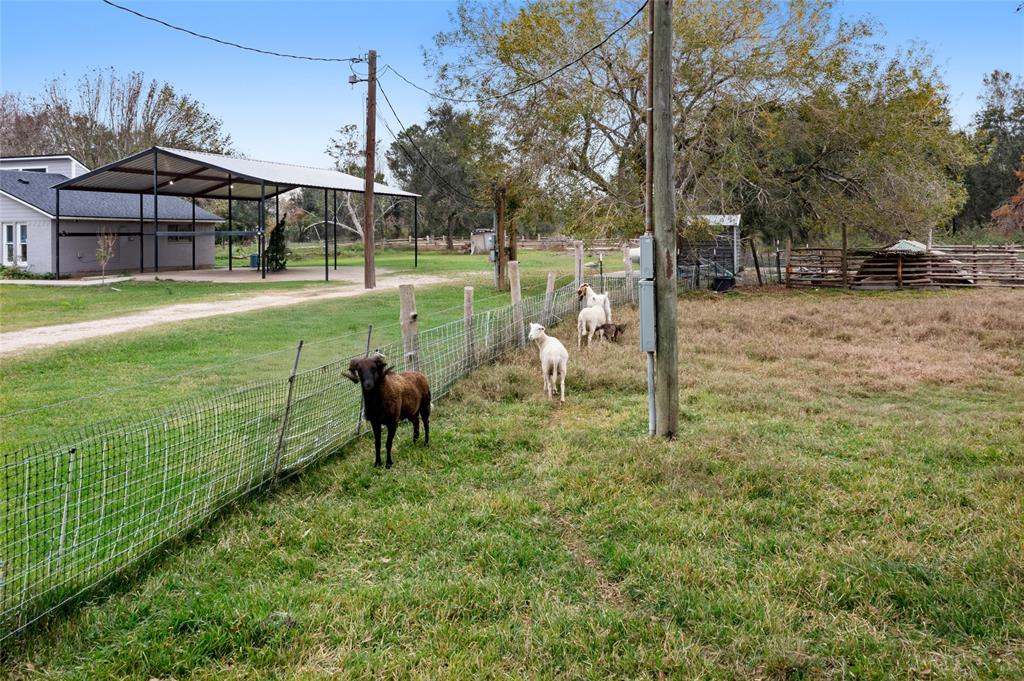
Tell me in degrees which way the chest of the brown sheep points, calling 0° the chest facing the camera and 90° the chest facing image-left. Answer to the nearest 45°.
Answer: approximately 45°

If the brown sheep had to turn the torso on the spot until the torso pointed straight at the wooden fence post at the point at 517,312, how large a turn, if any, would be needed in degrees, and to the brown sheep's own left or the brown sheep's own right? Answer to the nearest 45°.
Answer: approximately 135° to the brown sheep's own right

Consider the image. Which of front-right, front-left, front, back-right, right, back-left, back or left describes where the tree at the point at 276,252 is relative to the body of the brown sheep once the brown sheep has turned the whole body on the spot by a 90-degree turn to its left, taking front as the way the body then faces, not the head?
back-left

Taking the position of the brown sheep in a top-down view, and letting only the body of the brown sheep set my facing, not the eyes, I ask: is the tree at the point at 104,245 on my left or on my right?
on my right

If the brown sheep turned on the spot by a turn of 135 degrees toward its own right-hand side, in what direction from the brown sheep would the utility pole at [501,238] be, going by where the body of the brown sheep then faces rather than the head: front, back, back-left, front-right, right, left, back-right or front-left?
front

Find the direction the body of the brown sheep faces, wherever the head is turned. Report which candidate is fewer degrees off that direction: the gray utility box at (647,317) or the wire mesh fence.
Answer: the wire mesh fence

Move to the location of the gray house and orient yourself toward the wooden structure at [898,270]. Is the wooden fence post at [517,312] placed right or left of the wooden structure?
right
